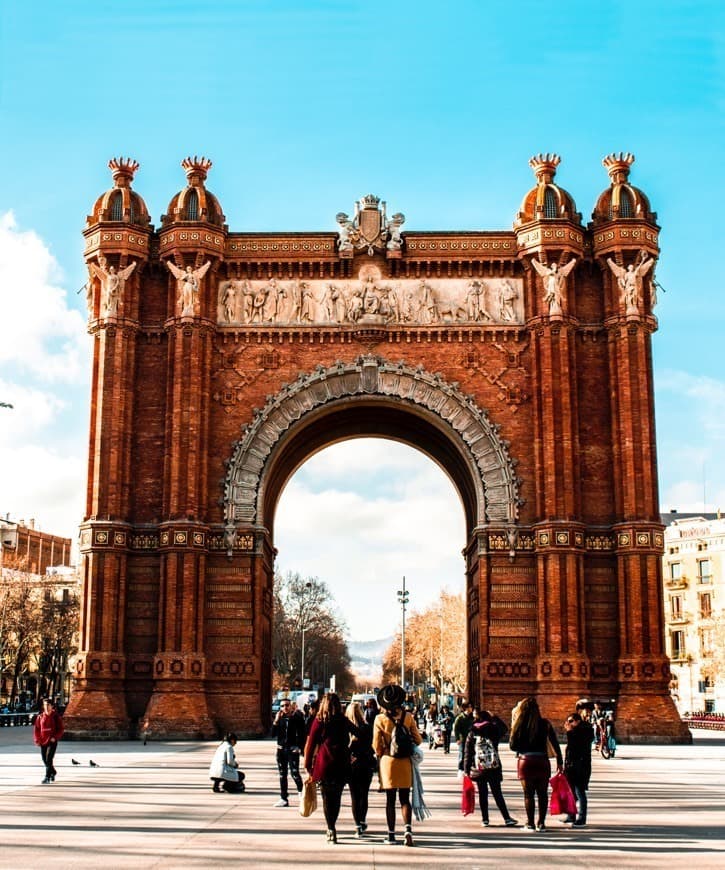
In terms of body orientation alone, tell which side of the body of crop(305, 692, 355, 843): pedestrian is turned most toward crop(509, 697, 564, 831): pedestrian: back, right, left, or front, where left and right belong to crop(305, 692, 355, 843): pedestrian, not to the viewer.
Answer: right

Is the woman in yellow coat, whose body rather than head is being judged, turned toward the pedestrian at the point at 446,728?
yes

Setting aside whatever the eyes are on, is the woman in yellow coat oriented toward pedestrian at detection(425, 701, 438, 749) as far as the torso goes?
yes

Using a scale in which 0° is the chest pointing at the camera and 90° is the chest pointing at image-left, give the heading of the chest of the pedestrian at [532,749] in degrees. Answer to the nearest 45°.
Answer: approximately 180°

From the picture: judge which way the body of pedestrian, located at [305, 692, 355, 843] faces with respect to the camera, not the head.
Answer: away from the camera

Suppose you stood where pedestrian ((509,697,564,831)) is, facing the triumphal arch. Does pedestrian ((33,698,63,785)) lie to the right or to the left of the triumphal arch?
left

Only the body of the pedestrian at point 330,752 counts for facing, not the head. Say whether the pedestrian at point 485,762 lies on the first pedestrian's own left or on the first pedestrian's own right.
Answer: on the first pedestrian's own right

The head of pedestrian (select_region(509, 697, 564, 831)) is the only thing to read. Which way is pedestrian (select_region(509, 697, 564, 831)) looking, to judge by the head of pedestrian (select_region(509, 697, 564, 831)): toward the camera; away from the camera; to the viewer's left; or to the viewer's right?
away from the camera

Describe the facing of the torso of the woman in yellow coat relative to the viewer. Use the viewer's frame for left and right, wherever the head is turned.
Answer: facing away from the viewer

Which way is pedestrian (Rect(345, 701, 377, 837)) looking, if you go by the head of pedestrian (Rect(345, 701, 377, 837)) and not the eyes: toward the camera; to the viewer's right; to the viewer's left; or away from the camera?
away from the camera

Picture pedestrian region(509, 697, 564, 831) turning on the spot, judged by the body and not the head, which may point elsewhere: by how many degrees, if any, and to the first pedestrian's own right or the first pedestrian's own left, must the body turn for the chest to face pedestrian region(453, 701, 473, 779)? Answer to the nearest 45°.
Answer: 0° — they already face them

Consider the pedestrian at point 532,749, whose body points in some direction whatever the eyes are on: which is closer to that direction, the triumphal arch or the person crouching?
the triumphal arch

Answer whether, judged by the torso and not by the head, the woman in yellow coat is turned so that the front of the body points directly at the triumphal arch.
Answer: yes
